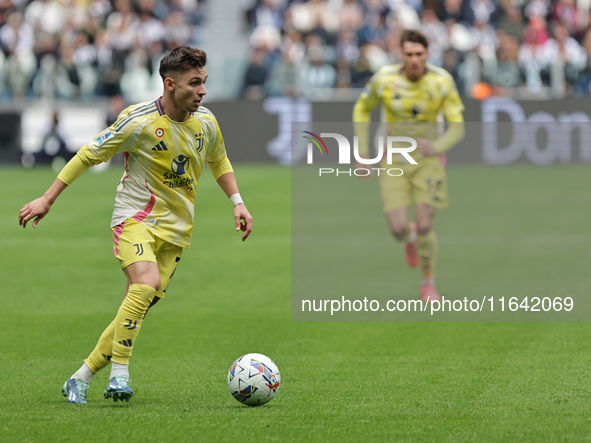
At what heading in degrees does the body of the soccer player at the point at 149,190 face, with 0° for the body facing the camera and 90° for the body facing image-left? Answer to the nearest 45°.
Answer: approximately 315°

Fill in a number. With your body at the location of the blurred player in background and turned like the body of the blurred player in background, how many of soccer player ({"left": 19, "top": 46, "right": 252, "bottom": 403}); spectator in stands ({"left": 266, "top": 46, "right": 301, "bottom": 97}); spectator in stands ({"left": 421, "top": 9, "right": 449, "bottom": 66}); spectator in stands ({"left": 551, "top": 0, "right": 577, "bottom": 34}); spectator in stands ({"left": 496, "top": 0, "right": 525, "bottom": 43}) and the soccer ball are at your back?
4

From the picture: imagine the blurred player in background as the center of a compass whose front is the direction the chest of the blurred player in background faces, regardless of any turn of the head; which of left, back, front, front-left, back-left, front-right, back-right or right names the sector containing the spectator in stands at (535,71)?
back

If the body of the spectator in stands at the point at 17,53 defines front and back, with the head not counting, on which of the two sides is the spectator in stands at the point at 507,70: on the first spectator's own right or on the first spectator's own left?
on the first spectator's own left

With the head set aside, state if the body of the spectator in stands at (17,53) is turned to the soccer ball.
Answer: yes

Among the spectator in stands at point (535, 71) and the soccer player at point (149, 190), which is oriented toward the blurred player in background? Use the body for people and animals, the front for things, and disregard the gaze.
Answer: the spectator in stands

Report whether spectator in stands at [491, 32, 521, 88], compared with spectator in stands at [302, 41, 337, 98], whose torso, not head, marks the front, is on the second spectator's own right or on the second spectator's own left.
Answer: on the second spectator's own left

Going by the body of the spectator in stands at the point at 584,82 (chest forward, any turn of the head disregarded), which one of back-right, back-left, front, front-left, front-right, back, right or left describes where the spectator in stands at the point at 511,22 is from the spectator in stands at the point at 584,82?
back-right

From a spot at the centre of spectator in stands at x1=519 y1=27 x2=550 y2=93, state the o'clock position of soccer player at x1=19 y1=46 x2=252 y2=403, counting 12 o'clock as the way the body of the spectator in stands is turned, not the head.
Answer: The soccer player is roughly at 12 o'clock from the spectator in stands.
